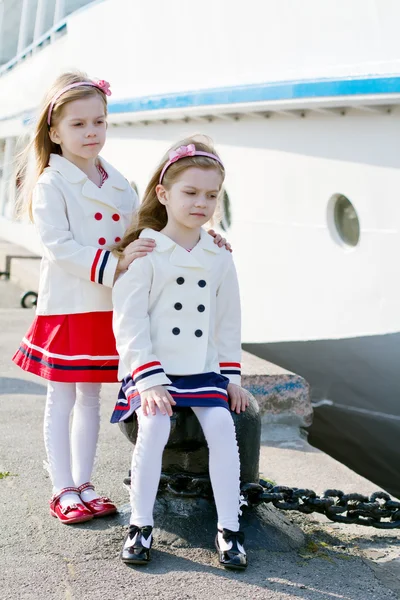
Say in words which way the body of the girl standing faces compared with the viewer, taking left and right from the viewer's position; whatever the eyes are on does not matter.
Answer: facing the viewer and to the right of the viewer

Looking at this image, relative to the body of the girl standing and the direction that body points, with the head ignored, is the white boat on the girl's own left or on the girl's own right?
on the girl's own left

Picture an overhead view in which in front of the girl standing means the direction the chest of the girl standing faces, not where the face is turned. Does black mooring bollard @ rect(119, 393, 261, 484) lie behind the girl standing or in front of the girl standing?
in front

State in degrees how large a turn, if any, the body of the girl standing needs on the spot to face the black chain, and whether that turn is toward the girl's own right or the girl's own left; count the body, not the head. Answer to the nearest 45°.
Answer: approximately 45° to the girl's own left

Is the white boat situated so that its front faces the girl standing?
no

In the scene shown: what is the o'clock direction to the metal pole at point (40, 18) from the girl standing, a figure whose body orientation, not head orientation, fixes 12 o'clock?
The metal pole is roughly at 7 o'clock from the girl standing.

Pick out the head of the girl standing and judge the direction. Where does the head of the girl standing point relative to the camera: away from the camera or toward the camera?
toward the camera
